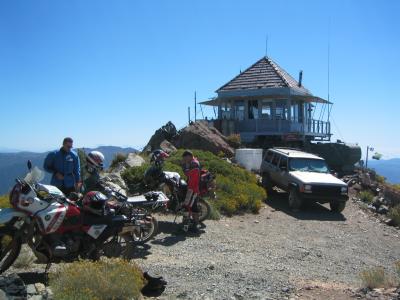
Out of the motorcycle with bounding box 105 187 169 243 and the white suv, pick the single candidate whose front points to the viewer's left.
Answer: the motorcycle

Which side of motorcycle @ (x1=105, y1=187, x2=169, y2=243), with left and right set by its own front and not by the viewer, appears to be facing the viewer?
left

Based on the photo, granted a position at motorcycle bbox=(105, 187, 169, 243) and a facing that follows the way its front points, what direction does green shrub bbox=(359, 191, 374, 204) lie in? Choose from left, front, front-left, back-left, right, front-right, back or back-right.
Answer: back-right

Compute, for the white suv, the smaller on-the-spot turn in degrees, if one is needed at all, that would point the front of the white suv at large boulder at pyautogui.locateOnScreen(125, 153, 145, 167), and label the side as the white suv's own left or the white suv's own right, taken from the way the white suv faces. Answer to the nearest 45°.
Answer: approximately 135° to the white suv's own right

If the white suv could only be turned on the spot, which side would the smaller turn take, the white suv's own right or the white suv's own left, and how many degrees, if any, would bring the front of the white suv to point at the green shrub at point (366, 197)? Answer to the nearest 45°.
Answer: approximately 90° to the white suv's own left

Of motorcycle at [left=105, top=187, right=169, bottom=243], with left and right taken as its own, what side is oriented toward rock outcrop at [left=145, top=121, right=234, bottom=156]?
right

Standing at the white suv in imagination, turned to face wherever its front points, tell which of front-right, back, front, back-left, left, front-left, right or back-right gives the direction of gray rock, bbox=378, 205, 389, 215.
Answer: left

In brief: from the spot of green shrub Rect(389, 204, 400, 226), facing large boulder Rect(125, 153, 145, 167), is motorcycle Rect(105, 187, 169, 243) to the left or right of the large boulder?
left

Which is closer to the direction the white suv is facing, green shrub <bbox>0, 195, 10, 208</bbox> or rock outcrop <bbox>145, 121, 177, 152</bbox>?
the green shrub

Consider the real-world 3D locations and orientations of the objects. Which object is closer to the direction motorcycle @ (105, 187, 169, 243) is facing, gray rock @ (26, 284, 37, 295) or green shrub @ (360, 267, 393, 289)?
the gray rock

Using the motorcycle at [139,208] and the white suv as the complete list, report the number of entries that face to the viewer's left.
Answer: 1

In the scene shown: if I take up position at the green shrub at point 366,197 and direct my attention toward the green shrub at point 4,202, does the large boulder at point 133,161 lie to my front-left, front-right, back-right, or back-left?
front-right
